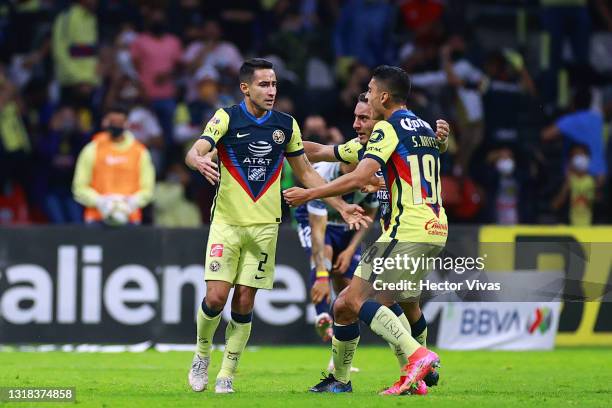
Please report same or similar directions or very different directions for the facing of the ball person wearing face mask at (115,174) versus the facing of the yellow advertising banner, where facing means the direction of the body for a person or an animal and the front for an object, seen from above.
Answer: same or similar directions

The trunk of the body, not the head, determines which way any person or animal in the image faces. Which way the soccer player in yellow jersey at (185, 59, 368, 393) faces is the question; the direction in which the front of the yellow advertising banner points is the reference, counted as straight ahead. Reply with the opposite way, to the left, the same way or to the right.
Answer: the same way

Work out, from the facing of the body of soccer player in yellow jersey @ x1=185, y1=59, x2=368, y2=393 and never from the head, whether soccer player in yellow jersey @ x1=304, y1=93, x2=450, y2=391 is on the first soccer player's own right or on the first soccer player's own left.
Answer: on the first soccer player's own left

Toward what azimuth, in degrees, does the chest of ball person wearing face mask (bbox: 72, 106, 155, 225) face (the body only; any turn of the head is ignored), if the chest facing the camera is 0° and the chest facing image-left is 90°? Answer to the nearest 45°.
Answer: approximately 0°

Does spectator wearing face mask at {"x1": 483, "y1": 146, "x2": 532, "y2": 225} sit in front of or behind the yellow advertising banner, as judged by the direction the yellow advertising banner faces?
behind

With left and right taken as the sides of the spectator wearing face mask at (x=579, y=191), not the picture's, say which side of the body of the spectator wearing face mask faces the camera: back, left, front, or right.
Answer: front

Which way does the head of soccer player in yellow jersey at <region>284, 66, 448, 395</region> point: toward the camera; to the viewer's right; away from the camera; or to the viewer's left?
to the viewer's left

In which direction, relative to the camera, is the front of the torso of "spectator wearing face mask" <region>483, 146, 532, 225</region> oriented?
toward the camera

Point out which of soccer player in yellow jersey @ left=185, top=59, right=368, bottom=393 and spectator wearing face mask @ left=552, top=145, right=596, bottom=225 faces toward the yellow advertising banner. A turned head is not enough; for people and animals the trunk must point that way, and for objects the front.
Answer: the spectator wearing face mask

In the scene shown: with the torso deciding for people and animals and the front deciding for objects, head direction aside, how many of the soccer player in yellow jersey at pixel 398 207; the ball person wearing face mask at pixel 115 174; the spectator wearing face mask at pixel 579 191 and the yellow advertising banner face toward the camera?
3

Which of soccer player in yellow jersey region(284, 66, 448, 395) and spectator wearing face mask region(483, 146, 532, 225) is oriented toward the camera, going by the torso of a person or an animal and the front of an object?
the spectator wearing face mask

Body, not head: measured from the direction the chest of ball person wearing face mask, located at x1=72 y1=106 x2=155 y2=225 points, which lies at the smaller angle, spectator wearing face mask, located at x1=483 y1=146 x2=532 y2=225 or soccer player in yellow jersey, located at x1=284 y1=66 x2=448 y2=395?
the soccer player in yellow jersey

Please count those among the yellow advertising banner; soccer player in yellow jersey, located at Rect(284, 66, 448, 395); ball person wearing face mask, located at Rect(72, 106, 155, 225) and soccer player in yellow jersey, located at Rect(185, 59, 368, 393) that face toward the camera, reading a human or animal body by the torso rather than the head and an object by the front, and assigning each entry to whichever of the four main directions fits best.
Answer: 3

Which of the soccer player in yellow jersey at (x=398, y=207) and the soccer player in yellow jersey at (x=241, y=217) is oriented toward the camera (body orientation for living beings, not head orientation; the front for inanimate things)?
the soccer player in yellow jersey at (x=241, y=217)

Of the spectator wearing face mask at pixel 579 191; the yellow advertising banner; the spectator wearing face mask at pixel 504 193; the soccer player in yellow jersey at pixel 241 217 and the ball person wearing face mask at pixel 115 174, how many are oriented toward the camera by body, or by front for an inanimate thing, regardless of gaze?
5

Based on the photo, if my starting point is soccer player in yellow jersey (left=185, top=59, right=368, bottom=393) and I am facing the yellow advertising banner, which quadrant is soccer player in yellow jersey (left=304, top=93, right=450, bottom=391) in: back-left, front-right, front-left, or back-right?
front-right
